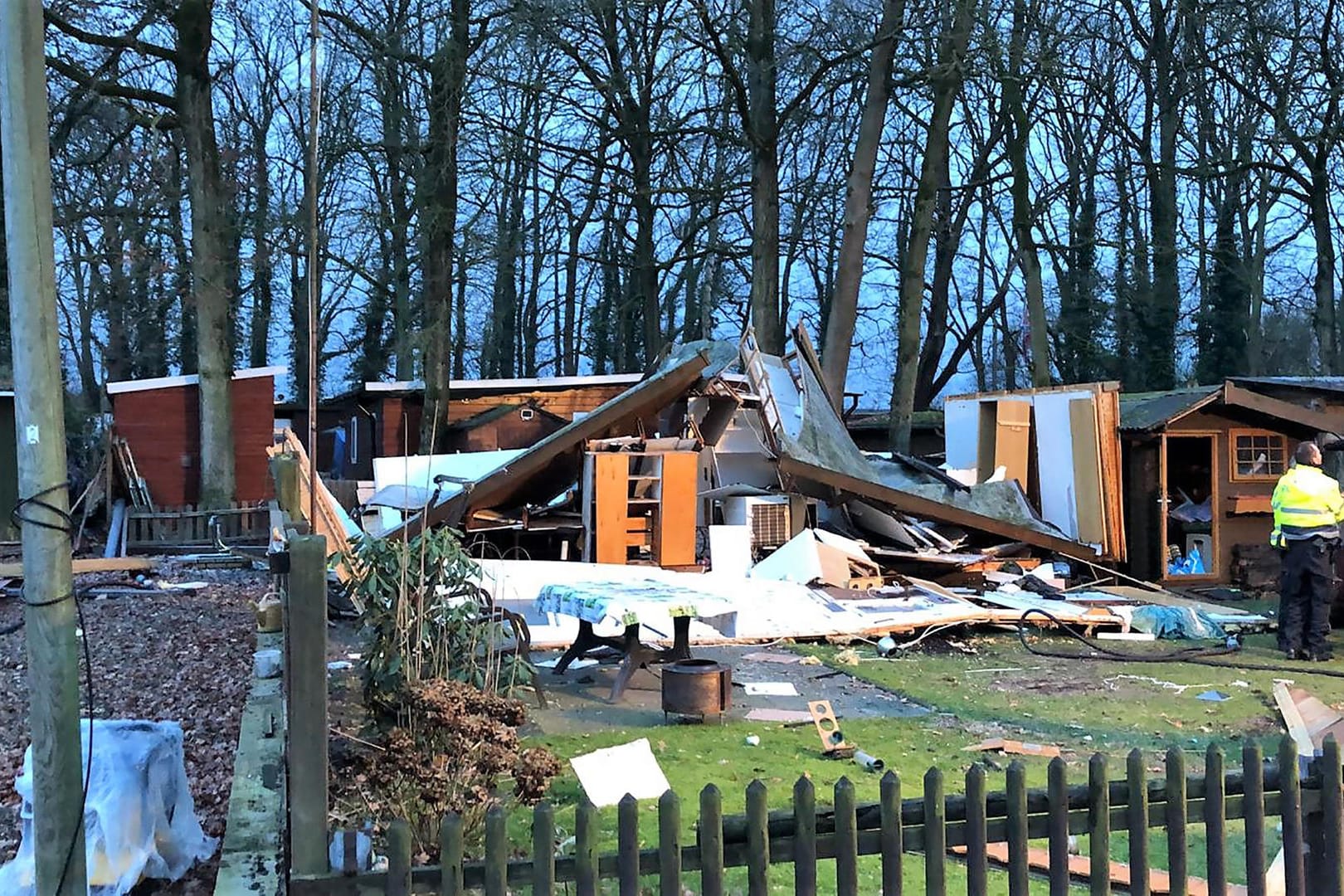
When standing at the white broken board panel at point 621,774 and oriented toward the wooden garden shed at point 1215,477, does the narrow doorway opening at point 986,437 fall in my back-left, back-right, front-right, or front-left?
front-left

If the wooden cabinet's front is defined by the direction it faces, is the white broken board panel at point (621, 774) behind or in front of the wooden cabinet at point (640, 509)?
in front

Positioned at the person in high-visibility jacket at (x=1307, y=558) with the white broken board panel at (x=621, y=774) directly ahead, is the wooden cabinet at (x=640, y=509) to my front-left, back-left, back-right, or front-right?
front-right

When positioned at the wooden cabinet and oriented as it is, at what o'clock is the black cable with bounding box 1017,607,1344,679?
The black cable is roughly at 10 o'clock from the wooden cabinet.

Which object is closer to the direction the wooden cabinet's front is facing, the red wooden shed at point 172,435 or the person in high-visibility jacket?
the person in high-visibility jacket

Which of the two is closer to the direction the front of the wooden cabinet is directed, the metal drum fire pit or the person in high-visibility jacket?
the metal drum fire pit

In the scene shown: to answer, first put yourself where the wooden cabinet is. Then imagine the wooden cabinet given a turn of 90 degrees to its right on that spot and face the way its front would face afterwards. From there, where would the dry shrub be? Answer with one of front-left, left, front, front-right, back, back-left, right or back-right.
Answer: left

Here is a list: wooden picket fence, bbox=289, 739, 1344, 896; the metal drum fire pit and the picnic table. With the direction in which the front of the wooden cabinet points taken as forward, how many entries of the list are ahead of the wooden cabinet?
3

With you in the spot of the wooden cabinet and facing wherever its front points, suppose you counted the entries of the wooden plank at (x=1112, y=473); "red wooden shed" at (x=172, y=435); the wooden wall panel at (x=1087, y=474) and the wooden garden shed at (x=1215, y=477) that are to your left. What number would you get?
3

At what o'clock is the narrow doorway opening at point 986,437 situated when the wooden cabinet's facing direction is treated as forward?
The narrow doorway opening is roughly at 8 o'clock from the wooden cabinet.

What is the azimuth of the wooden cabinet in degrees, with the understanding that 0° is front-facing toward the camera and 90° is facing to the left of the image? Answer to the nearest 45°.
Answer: approximately 0°

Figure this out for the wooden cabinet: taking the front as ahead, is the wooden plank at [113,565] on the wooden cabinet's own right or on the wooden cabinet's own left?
on the wooden cabinet's own right

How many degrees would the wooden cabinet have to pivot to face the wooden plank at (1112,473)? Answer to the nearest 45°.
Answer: approximately 90° to its left

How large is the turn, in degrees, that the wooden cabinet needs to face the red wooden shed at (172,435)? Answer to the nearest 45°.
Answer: approximately 135° to its right

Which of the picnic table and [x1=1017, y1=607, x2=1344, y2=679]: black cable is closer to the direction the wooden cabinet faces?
the picnic table

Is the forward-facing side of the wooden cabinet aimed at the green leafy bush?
yes

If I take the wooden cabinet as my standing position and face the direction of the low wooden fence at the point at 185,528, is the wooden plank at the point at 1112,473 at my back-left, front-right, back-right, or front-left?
back-right

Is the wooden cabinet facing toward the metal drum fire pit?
yes

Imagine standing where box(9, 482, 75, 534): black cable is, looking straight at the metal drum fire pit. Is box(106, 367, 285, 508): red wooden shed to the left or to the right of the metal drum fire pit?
left

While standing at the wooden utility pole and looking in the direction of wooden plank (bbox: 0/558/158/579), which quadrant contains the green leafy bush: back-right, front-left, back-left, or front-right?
front-right
